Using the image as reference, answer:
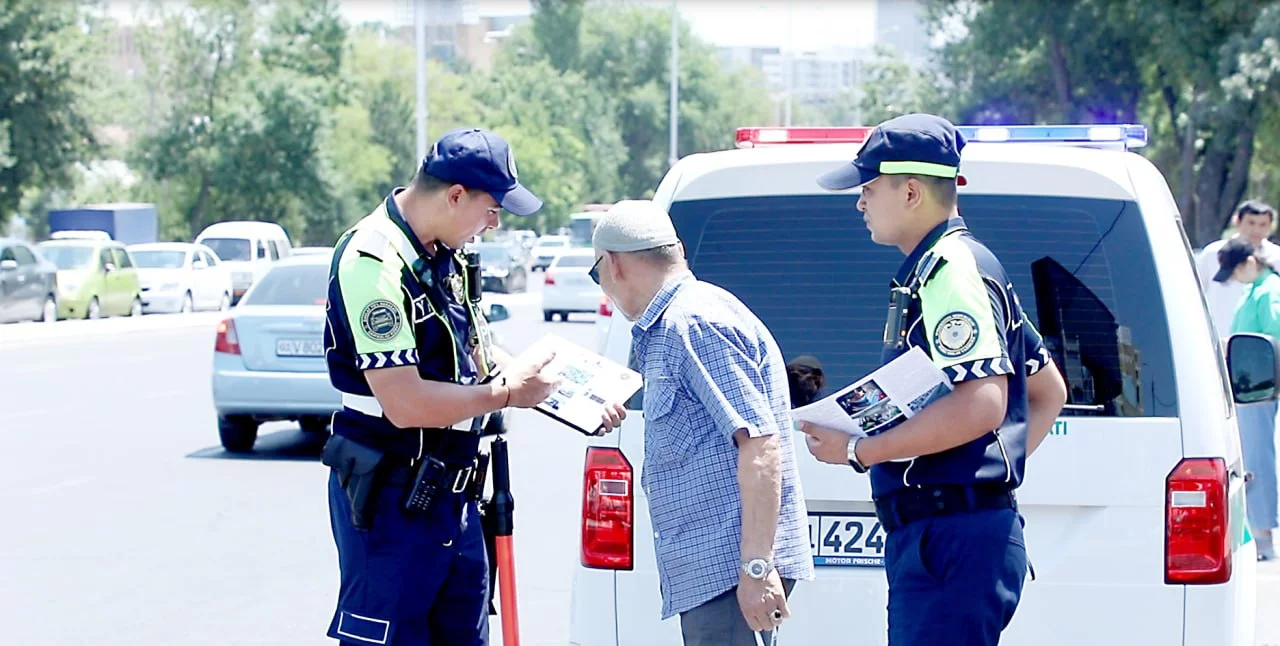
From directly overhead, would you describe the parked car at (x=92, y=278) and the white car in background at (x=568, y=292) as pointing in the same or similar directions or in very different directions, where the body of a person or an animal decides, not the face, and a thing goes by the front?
very different directions

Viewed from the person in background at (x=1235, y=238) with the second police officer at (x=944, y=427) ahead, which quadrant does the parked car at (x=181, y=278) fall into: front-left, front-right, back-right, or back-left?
back-right

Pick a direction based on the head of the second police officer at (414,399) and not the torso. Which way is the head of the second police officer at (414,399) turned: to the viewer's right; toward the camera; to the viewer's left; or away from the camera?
to the viewer's right

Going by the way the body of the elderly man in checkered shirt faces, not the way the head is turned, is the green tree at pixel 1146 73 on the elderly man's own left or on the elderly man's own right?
on the elderly man's own right

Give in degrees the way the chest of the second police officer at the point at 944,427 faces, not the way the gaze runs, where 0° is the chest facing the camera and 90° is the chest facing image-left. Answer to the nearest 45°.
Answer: approximately 90°

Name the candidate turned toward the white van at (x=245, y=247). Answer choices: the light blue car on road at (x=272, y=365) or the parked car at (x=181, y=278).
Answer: the light blue car on road at (x=272, y=365)

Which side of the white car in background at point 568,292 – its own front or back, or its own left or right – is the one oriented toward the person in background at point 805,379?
back

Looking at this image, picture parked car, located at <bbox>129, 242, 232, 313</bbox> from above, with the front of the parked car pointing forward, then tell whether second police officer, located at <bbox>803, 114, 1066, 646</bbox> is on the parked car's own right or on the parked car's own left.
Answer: on the parked car's own left

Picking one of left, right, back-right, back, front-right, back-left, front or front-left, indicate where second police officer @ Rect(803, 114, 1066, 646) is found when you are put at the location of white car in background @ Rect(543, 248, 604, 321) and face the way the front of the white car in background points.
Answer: back

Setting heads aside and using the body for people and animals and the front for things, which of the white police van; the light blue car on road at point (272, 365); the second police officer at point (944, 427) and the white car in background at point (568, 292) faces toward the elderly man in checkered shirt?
the second police officer

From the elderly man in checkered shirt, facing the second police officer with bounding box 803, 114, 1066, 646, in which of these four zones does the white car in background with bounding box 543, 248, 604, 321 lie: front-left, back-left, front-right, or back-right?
back-left

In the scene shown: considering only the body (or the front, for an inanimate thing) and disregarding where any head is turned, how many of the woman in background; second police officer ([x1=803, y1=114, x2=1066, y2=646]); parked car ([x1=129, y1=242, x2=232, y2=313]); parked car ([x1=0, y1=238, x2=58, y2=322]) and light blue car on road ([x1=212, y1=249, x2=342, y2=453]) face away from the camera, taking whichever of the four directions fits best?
1

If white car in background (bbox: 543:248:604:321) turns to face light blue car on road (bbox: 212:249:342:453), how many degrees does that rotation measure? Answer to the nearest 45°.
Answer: approximately 180°

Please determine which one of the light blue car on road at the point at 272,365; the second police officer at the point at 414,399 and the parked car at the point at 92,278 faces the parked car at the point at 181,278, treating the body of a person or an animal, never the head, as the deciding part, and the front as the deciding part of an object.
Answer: the light blue car on road at the point at 272,365

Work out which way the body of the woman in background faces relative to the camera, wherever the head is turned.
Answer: to the viewer's left

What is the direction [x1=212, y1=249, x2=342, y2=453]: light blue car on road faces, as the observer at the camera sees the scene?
facing away from the viewer

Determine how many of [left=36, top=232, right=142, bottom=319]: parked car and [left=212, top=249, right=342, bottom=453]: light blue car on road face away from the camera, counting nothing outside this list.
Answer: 1

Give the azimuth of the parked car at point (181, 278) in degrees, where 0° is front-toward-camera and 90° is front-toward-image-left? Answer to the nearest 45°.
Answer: approximately 45°

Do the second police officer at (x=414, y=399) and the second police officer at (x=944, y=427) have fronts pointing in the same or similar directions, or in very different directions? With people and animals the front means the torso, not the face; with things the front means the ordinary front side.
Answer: very different directions
